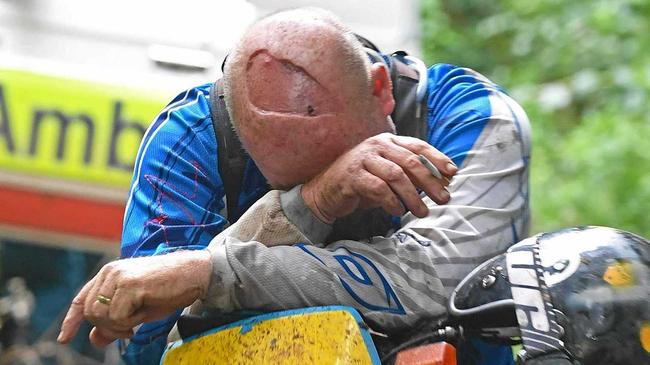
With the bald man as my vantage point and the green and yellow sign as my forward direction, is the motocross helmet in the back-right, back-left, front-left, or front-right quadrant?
back-right

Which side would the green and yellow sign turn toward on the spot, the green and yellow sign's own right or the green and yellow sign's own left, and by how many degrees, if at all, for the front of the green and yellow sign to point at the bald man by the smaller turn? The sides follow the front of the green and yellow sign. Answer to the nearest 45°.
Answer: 0° — it already faces them

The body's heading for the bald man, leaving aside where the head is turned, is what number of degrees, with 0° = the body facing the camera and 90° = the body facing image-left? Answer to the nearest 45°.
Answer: approximately 0°

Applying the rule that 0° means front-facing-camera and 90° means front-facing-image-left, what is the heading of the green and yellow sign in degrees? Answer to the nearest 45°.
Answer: approximately 0°

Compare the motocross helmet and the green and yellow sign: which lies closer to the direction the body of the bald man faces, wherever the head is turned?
the motocross helmet
